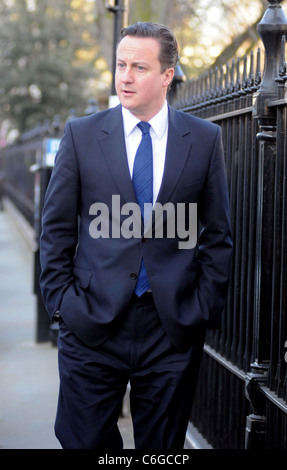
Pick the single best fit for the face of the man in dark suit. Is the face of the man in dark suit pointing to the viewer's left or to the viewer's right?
to the viewer's left

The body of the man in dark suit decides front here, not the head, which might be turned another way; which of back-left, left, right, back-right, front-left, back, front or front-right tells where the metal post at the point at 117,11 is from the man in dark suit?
back

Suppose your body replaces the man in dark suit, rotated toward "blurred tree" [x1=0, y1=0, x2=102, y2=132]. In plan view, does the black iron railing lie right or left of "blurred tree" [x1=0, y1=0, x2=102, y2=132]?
right

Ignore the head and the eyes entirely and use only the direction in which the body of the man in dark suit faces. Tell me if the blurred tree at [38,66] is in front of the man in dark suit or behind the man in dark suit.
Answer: behind

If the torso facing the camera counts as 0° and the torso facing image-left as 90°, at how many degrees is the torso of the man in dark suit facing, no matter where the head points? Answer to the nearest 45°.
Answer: approximately 0°
